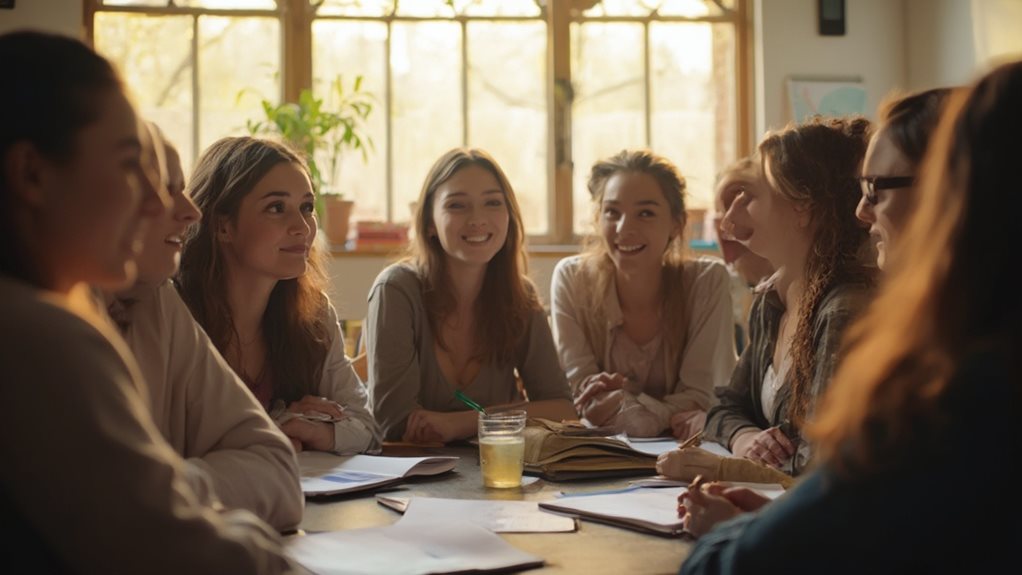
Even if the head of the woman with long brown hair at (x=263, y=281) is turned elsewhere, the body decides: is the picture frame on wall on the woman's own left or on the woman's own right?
on the woman's own left

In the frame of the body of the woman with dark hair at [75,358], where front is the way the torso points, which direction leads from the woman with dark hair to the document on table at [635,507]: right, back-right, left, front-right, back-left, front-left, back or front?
front-left

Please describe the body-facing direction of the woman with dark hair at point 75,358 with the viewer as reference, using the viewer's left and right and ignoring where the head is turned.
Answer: facing to the right of the viewer

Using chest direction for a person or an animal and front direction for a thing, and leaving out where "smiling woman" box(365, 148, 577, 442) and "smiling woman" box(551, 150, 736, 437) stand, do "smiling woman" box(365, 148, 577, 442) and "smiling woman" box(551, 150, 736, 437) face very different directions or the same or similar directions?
same or similar directions

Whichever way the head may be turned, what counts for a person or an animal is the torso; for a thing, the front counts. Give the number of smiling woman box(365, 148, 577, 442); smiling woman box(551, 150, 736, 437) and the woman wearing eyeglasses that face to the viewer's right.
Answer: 0

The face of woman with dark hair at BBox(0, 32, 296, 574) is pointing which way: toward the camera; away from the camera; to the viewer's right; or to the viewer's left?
to the viewer's right

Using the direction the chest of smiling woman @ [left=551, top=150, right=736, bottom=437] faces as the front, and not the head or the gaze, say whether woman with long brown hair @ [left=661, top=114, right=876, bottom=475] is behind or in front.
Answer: in front

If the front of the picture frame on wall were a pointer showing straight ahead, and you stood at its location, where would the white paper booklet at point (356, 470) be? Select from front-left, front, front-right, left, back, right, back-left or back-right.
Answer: front

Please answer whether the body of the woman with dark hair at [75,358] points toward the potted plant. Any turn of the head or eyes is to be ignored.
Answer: no

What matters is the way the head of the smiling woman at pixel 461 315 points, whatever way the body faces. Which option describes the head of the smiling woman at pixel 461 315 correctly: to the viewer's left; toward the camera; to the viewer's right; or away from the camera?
toward the camera

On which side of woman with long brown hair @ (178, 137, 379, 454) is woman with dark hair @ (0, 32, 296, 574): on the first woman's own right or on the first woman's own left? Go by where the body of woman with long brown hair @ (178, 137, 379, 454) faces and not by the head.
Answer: on the first woman's own right

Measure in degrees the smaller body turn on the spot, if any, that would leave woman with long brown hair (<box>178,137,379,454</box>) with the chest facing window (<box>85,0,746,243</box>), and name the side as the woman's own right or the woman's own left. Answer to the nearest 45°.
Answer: approximately 135° to the woman's own left

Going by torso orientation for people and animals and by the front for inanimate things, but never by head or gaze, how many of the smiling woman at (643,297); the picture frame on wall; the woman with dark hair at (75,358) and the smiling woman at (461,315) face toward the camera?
3

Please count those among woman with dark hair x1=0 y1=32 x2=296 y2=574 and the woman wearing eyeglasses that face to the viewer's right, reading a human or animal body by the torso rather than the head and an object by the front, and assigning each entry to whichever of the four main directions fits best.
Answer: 1

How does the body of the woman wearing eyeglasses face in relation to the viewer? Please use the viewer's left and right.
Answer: facing to the left of the viewer

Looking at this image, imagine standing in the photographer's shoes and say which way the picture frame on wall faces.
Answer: facing the viewer

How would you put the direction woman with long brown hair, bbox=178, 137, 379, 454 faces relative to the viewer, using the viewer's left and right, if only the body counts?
facing the viewer and to the right of the viewer
